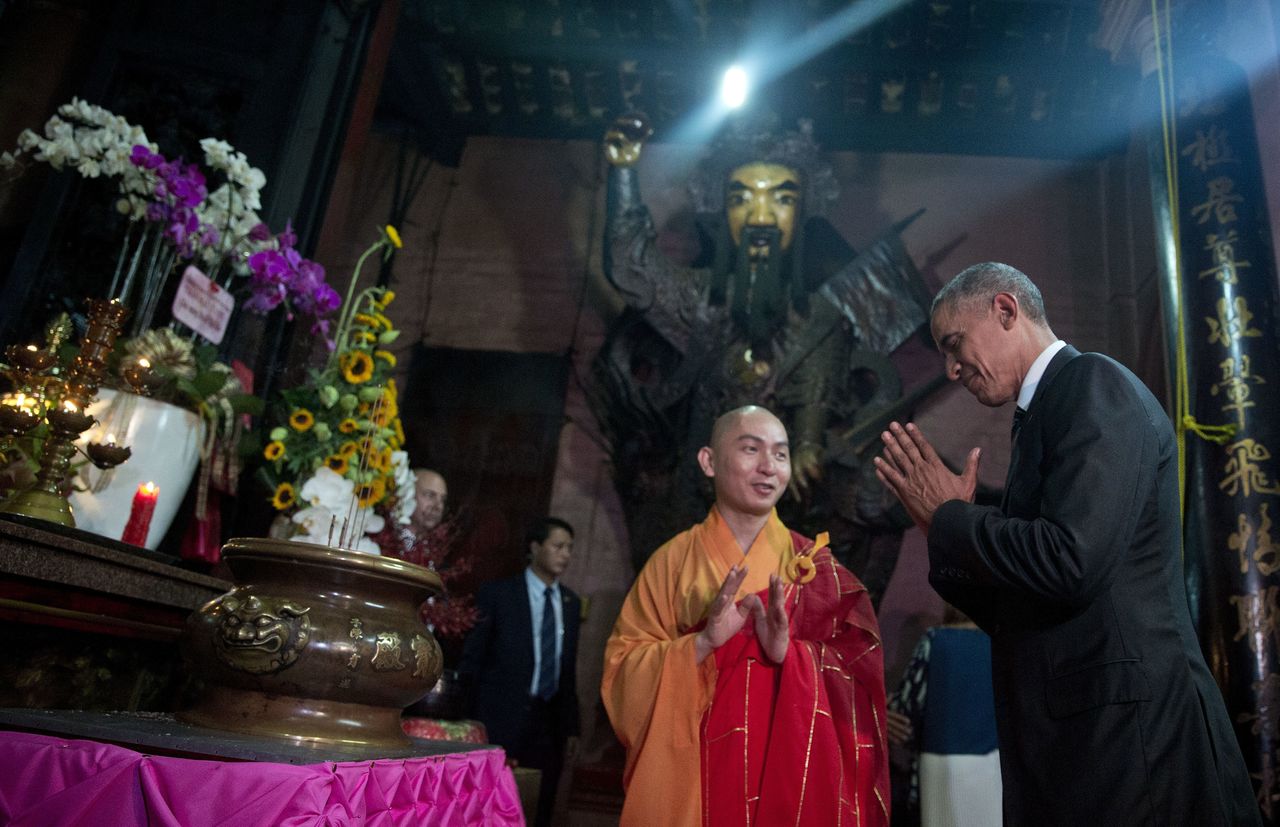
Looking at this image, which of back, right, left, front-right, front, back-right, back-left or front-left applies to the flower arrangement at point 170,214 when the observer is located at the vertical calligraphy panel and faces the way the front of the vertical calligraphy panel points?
front-right

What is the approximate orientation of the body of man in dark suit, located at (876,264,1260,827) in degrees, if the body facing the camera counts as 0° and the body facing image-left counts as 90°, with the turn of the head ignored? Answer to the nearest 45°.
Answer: approximately 90°

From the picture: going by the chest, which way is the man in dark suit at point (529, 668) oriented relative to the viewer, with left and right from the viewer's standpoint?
facing the viewer and to the right of the viewer

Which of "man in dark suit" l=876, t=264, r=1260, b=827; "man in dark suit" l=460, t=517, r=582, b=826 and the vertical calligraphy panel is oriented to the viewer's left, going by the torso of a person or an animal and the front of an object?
"man in dark suit" l=876, t=264, r=1260, b=827

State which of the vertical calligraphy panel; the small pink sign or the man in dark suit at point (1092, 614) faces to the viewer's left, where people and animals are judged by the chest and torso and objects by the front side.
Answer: the man in dark suit

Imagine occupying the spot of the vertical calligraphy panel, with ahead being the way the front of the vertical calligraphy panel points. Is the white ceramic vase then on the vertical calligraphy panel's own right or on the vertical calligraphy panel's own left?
on the vertical calligraphy panel's own right

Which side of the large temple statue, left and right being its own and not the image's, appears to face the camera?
front

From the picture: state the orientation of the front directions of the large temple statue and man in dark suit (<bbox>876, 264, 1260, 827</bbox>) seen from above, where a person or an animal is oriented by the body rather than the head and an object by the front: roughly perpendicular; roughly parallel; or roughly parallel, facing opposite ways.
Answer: roughly perpendicular

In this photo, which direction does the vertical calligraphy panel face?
toward the camera

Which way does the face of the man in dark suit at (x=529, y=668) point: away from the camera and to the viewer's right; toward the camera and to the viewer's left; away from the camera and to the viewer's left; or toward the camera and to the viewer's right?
toward the camera and to the viewer's right

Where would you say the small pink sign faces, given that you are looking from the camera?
facing the viewer

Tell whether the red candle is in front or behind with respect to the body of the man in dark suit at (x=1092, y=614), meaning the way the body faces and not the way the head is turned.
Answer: in front

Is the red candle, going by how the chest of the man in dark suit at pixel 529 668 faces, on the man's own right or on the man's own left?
on the man's own right
